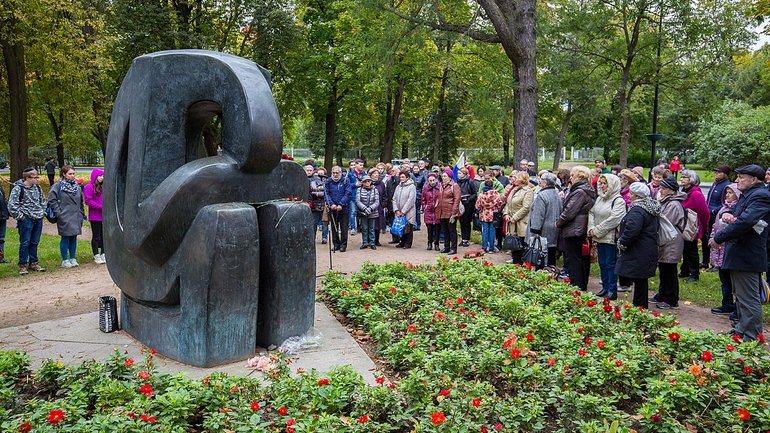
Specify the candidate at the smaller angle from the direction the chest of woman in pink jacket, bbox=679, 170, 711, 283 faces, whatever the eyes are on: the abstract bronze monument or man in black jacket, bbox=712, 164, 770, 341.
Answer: the abstract bronze monument

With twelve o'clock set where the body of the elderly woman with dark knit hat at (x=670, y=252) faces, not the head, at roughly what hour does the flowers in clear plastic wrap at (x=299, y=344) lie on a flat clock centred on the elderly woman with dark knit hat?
The flowers in clear plastic wrap is roughly at 10 o'clock from the elderly woman with dark knit hat.

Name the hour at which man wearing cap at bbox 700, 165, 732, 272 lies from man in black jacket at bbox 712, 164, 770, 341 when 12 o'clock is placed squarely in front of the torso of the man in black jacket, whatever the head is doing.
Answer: The man wearing cap is roughly at 3 o'clock from the man in black jacket.

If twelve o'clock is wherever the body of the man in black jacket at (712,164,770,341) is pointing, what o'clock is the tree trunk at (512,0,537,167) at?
The tree trunk is roughly at 2 o'clock from the man in black jacket.

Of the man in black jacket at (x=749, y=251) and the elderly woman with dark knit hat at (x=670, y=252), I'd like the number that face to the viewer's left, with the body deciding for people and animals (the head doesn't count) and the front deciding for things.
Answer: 2

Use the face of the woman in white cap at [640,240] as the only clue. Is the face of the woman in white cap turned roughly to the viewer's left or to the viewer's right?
to the viewer's left

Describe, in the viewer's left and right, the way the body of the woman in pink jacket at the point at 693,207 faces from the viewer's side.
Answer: facing to the left of the viewer

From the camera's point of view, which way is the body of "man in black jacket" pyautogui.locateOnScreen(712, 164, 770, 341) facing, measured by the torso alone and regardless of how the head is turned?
to the viewer's left

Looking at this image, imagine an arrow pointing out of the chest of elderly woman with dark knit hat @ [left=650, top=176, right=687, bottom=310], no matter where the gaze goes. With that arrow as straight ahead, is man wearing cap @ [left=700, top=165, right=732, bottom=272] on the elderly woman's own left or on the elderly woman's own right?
on the elderly woman's own right

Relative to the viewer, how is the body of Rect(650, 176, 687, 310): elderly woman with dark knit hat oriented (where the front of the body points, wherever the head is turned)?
to the viewer's left

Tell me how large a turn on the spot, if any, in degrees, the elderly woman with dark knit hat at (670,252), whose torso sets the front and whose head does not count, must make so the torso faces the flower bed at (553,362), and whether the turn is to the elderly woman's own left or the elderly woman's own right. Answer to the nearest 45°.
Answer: approximately 90° to the elderly woman's own left

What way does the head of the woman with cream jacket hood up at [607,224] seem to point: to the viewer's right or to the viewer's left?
to the viewer's left

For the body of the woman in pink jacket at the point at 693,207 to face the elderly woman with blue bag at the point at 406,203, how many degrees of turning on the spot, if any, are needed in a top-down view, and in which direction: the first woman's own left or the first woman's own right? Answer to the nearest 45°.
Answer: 0° — they already face them
